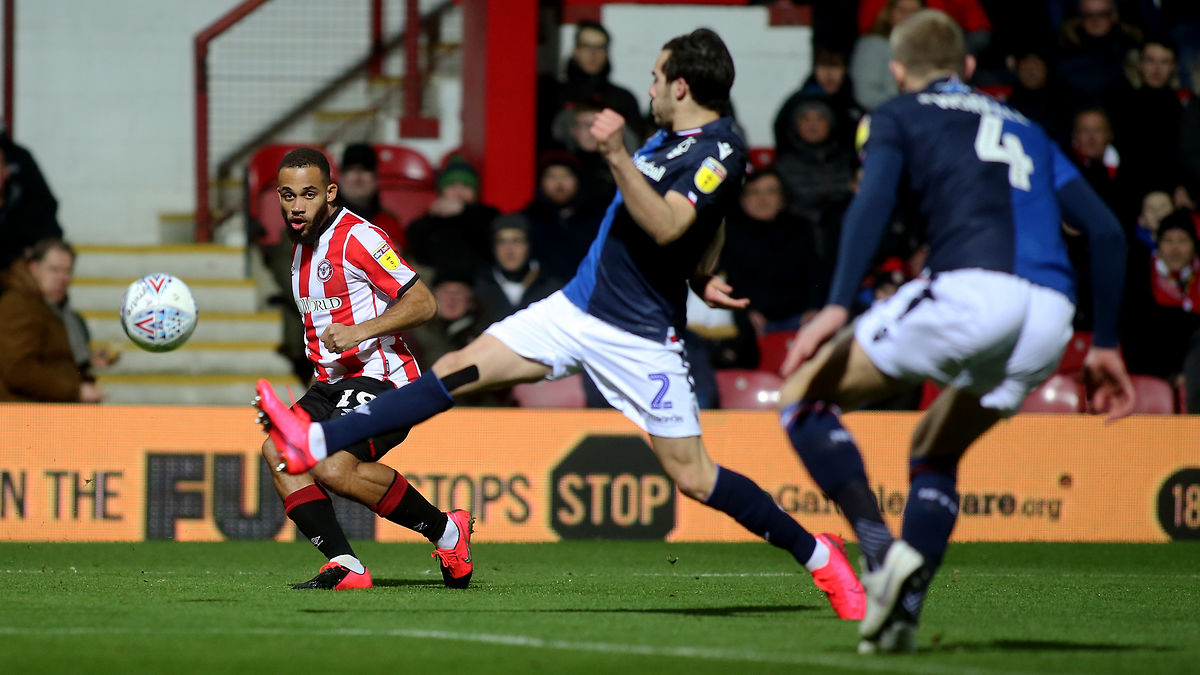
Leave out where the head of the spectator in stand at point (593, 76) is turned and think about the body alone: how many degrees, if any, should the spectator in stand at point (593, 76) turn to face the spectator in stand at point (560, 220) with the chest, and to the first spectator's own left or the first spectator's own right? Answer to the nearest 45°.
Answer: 0° — they already face them

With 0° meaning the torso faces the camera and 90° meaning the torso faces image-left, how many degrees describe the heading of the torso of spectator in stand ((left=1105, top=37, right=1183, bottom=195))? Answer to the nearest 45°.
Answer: approximately 0°

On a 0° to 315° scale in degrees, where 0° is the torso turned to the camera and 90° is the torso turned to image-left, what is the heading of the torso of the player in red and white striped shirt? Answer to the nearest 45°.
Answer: approximately 45°

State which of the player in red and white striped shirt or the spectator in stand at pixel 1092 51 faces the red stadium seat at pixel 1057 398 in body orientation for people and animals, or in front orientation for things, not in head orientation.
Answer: the spectator in stand

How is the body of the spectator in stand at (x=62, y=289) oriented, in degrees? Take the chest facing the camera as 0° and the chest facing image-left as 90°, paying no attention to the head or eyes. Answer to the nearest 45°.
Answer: approximately 315°

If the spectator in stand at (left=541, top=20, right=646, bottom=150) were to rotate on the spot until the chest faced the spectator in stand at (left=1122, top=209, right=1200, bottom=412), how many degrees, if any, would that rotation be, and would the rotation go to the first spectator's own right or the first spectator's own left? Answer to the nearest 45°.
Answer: approximately 90° to the first spectator's own left

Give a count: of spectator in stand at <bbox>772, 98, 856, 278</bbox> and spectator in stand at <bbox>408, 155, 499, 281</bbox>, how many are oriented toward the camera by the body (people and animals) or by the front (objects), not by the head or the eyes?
2

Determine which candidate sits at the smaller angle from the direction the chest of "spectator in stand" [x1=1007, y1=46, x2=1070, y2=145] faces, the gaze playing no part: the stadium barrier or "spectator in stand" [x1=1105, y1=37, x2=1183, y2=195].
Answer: the stadium barrier

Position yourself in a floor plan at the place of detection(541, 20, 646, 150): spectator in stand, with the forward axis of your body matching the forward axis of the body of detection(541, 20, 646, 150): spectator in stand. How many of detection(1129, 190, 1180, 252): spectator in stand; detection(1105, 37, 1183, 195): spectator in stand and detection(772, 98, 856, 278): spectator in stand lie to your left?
3
